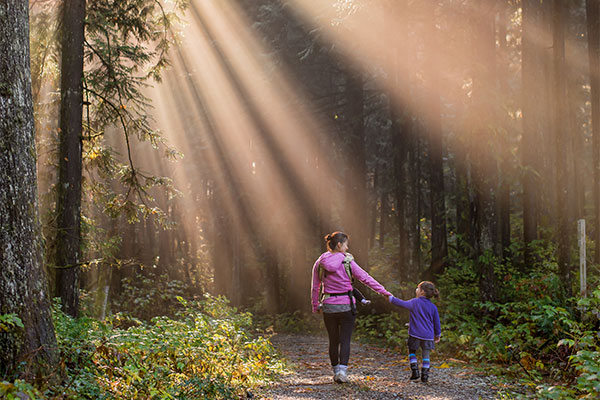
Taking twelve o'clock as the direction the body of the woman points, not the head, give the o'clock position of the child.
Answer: The child is roughly at 3 o'clock from the woman.

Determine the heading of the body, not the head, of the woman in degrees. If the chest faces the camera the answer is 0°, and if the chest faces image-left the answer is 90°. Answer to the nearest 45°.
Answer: approximately 180°

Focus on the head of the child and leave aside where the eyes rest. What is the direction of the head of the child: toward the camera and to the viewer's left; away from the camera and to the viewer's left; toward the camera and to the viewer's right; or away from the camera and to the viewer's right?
away from the camera and to the viewer's left

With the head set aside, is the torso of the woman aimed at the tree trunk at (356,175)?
yes

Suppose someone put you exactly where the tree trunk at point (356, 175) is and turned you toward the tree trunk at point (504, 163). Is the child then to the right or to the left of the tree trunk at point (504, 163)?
right

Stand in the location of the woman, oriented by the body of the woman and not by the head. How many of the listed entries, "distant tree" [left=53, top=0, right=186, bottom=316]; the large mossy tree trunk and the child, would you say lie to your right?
1

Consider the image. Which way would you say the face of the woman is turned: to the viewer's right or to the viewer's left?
to the viewer's right

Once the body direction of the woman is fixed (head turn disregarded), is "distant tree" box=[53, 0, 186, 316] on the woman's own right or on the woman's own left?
on the woman's own left

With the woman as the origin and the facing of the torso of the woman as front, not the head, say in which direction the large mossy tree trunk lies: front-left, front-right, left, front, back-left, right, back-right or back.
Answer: back-left

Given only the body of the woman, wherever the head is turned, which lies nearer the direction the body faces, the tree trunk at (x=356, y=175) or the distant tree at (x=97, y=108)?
the tree trunk

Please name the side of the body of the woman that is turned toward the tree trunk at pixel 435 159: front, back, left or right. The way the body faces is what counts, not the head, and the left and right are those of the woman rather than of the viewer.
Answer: front

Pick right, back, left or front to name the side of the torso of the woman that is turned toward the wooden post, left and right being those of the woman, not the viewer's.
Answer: right

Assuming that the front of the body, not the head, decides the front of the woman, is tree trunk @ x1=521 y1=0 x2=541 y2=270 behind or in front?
in front
